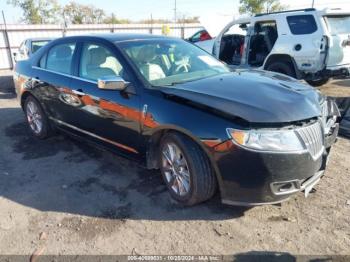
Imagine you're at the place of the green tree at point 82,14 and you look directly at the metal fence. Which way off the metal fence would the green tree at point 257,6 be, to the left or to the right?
left

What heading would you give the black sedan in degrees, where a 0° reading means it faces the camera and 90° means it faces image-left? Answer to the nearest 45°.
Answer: approximately 315°

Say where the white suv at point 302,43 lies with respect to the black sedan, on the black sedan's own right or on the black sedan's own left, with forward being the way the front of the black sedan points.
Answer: on the black sedan's own left

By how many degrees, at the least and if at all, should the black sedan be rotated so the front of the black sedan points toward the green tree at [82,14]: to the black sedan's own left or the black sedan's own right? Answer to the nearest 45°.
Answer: approximately 135° to the black sedan's own left

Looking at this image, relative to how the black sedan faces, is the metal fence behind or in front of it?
behind

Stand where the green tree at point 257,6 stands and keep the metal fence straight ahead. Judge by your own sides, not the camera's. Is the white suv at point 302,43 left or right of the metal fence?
left

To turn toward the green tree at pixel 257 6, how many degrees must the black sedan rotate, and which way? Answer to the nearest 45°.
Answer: approximately 135° to its left

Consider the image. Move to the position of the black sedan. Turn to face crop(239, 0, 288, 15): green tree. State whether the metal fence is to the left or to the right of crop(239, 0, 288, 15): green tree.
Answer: left
